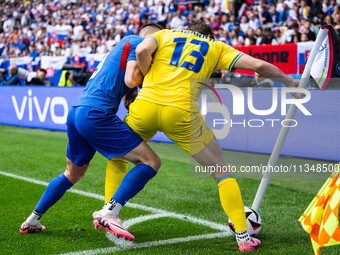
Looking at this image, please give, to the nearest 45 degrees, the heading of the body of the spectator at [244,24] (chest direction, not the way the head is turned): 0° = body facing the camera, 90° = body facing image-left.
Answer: approximately 0°

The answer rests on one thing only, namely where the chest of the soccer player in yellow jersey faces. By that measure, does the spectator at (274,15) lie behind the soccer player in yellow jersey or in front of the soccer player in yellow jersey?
in front

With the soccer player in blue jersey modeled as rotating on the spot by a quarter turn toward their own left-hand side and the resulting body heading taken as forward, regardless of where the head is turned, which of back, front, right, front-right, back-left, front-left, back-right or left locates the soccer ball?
back-right

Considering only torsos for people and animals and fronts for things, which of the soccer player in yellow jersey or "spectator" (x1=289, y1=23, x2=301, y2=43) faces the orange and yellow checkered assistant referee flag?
the spectator

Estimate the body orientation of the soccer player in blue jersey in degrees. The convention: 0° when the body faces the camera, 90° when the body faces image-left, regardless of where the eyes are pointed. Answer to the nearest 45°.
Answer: approximately 225°

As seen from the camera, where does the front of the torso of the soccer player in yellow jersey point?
away from the camera

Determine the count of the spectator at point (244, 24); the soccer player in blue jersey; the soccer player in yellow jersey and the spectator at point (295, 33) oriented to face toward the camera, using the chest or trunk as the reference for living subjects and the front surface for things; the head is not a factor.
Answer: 2

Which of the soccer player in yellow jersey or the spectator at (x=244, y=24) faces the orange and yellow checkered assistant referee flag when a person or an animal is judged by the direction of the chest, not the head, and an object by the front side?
the spectator

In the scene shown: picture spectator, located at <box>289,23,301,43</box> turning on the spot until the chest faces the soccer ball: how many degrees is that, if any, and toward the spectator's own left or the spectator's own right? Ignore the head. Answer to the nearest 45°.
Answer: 0° — they already face it

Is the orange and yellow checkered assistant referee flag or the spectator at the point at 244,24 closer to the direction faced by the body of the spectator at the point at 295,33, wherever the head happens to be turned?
the orange and yellow checkered assistant referee flag
